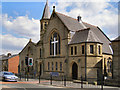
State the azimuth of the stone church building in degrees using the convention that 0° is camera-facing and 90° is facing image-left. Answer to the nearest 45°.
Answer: approximately 45°
